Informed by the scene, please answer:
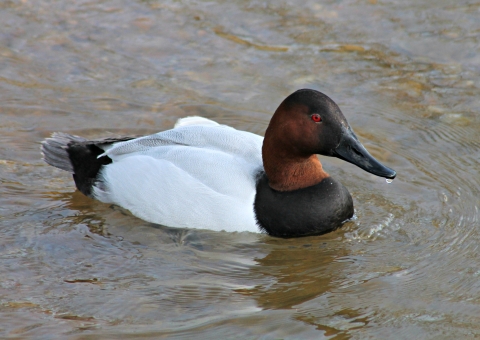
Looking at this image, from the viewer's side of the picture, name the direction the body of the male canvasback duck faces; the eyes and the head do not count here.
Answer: to the viewer's right
